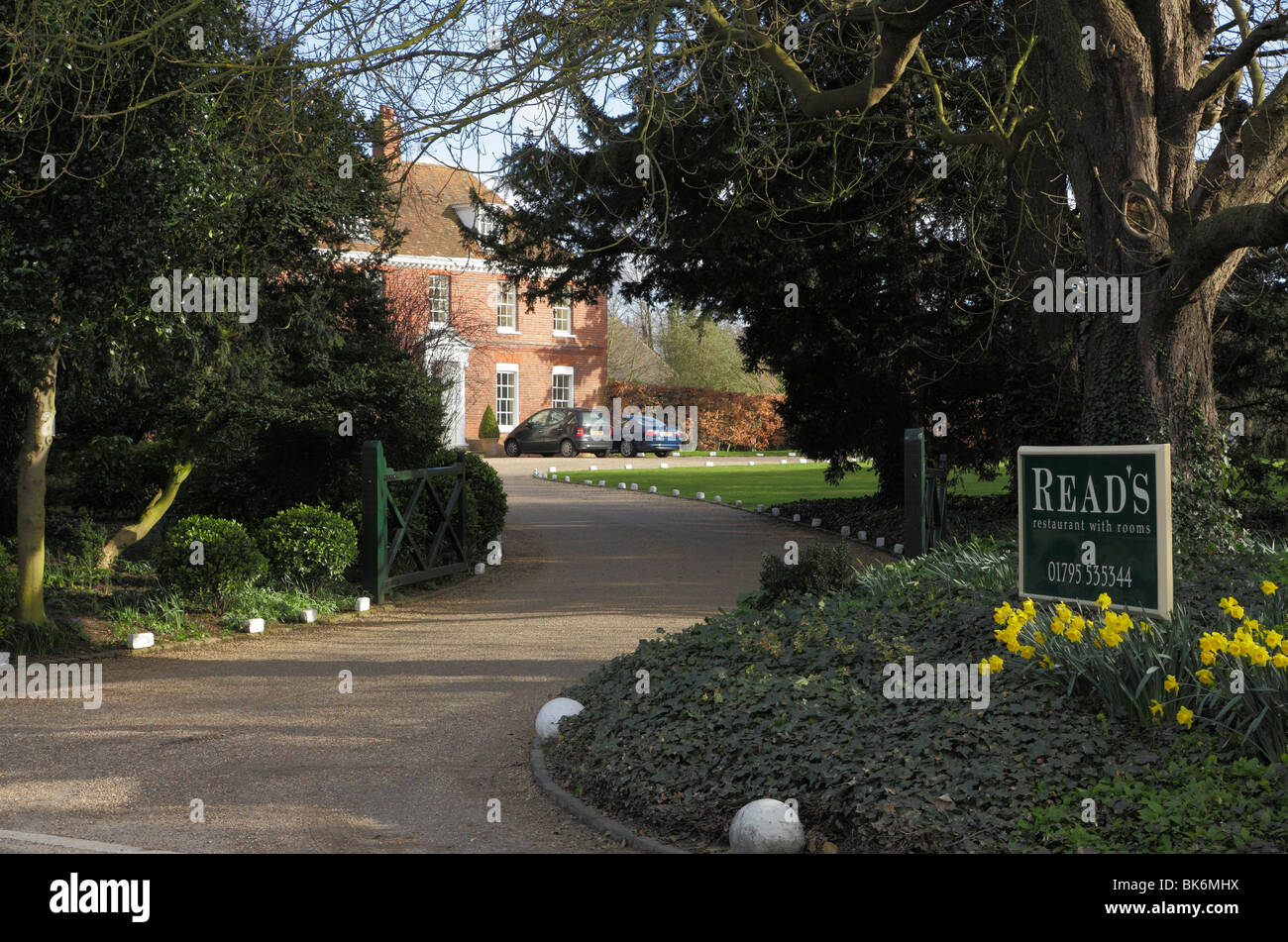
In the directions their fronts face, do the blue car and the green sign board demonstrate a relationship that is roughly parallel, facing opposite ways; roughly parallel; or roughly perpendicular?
roughly perpendicular

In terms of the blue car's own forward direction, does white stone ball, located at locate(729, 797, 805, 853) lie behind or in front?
behind

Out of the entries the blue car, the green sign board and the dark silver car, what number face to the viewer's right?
0

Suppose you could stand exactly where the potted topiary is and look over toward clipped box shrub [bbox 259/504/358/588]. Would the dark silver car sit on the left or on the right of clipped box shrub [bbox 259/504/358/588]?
left

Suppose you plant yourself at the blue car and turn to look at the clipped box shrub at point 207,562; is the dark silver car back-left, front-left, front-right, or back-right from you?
front-right

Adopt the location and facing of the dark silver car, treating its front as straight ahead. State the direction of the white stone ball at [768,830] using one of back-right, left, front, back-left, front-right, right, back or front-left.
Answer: back-left

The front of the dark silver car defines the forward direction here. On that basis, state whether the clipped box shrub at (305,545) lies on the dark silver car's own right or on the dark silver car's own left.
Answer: on the dark silver car's own left

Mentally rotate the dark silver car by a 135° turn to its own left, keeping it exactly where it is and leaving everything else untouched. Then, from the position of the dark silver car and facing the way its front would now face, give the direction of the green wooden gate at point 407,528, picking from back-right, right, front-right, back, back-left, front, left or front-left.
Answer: front

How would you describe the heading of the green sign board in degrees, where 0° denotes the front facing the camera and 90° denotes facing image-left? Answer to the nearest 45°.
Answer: approximately 45°

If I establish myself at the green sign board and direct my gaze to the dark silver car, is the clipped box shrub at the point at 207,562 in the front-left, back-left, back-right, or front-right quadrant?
front-left
